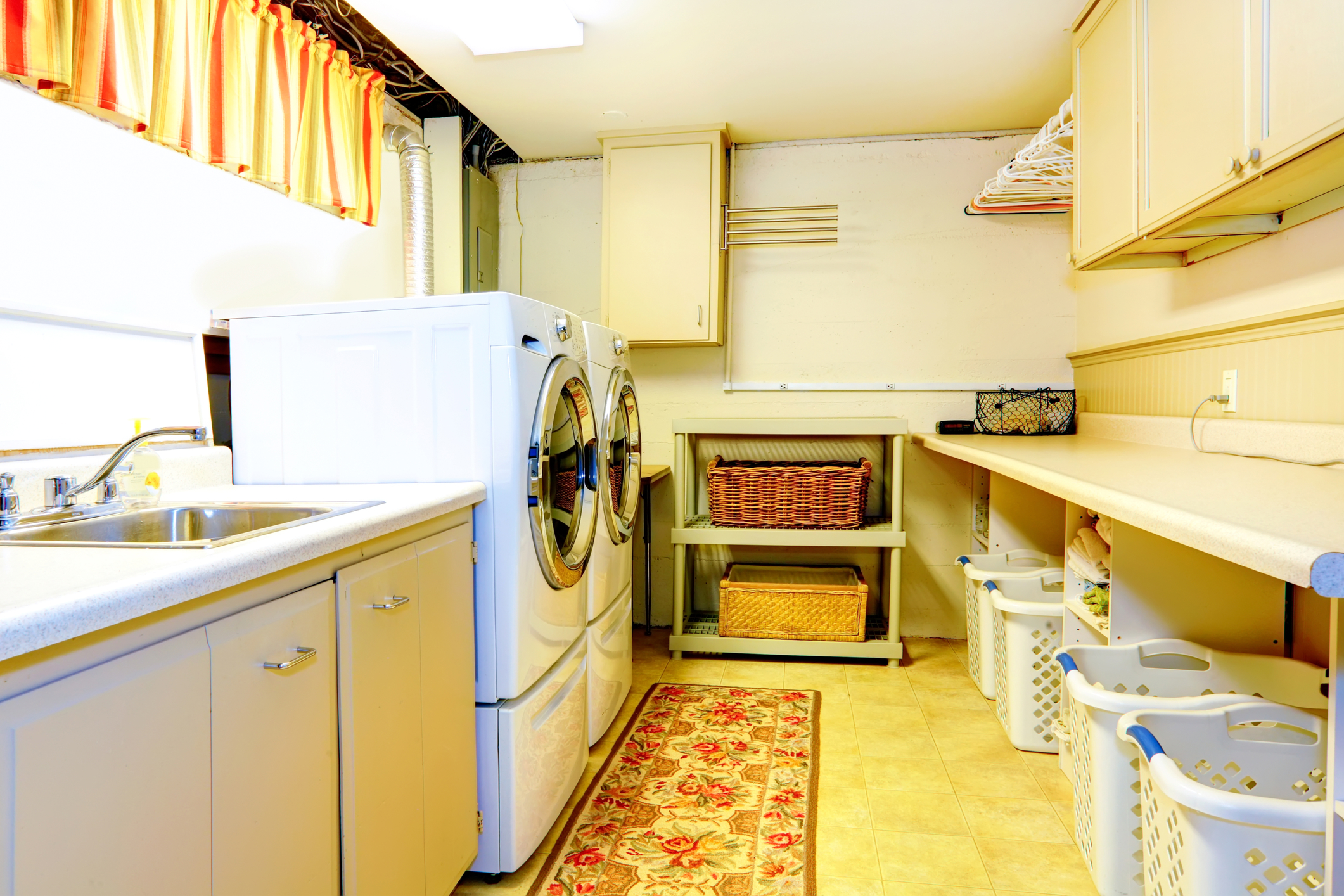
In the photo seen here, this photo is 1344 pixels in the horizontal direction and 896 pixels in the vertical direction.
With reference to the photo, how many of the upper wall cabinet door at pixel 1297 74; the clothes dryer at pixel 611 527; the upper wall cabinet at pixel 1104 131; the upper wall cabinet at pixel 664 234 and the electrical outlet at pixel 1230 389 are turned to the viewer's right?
1

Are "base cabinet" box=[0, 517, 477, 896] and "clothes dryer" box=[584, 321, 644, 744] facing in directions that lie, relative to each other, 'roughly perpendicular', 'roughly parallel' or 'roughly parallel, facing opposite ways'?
roughly parallel

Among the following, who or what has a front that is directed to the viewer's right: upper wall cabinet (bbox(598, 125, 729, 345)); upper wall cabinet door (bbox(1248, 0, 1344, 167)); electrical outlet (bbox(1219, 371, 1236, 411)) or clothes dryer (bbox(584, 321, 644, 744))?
the clothes dryer

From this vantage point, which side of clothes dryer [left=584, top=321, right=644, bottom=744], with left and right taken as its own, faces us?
right

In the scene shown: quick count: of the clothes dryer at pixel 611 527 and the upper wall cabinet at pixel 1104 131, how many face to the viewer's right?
1

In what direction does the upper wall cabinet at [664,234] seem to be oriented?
toward the camera

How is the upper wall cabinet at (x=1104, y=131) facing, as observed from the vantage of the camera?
facing the viewer and to the left of the viewer

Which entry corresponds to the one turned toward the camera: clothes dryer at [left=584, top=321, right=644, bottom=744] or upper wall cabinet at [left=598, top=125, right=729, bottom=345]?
the upper wall cabinet

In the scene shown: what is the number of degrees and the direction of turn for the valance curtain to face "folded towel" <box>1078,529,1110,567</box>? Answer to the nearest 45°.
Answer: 0° — it already faces it

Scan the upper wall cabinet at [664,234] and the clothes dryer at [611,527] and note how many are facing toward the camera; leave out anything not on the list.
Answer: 1

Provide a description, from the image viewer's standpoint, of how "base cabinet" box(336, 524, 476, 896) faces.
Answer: facing the viewer and to the right of the viewer

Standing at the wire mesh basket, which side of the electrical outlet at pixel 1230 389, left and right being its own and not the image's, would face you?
right
